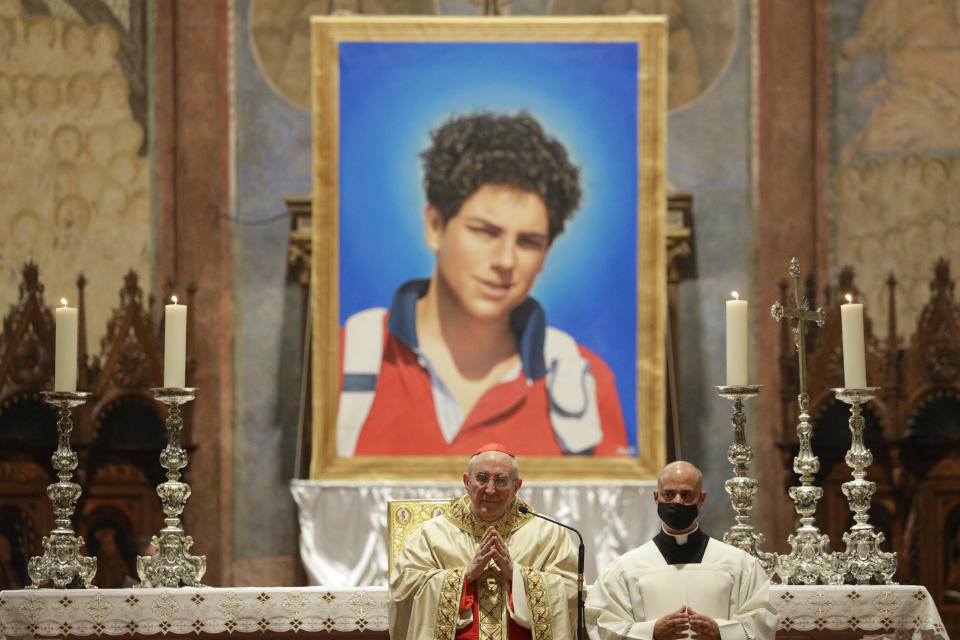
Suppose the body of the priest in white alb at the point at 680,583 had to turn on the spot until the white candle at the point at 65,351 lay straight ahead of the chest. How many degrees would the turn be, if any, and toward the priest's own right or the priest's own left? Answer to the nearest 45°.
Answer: approximately 90° to the priest's own right

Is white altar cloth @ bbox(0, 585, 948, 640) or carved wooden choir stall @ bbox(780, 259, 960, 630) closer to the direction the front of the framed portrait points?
the white altar cloth

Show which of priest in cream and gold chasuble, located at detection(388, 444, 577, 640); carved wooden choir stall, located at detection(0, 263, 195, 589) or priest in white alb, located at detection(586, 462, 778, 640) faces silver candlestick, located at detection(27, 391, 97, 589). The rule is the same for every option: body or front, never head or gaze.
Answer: the carved wooden choir stall

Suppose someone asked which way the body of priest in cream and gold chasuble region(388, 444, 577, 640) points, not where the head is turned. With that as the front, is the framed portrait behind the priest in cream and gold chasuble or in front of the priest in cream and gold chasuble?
behind

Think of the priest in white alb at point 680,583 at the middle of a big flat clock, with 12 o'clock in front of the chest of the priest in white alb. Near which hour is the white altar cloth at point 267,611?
The white altar cloth is roughly at 3 o'clock from the priest in white alb.

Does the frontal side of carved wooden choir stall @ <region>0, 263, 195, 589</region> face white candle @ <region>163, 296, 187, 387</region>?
yes

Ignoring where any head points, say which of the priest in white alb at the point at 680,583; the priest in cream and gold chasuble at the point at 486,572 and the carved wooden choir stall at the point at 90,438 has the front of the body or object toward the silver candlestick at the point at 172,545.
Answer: the carved wooden choir stall

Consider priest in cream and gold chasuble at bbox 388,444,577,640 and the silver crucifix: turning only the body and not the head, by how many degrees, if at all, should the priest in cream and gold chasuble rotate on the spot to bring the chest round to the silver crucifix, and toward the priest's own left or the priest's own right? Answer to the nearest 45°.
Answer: approximately 90° to the priest's own left

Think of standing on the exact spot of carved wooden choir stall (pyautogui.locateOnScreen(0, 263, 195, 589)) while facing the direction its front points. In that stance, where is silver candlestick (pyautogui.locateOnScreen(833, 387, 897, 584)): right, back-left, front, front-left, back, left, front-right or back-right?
front-left

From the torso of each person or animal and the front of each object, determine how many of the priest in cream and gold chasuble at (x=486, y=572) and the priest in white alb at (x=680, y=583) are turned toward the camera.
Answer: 2

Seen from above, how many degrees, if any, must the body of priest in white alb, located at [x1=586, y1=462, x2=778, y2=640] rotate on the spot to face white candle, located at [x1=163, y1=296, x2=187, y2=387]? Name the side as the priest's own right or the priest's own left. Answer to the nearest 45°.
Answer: approximately 90° to the priest's own right

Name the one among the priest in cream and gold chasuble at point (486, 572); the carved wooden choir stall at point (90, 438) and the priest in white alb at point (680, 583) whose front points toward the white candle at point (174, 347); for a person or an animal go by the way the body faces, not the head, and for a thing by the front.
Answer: the carved wooden choir stall

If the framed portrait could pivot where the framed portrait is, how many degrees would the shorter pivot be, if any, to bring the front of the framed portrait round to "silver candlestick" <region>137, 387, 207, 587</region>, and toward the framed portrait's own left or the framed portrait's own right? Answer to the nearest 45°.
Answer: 0° — it already faces it
